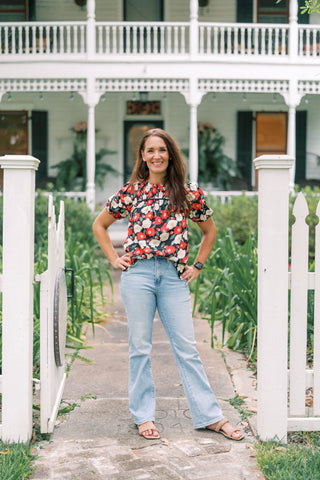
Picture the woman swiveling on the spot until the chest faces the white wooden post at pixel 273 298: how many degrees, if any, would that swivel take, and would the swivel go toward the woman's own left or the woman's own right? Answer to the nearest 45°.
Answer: approximately 90° to the woman's own left

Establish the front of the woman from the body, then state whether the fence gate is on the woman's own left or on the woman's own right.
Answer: on the woman's own right

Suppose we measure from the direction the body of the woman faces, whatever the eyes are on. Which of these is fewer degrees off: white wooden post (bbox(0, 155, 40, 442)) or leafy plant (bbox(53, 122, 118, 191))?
the white wooden post

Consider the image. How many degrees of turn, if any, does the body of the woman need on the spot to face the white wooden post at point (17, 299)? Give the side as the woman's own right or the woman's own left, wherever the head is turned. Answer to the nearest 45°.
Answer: approximately 90° to the woman's own right

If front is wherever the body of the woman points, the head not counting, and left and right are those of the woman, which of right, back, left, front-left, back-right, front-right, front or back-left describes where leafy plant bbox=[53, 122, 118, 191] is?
back

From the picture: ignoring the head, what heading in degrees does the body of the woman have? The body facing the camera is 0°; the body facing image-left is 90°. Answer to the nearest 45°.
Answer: approximately 0°

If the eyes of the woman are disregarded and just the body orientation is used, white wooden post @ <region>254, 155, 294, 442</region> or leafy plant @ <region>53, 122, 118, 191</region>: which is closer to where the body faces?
the white wooden post
